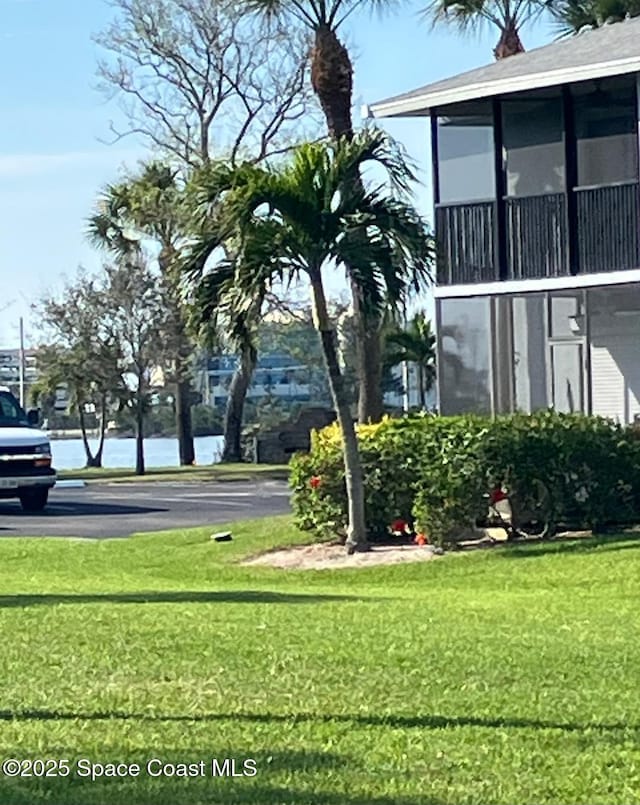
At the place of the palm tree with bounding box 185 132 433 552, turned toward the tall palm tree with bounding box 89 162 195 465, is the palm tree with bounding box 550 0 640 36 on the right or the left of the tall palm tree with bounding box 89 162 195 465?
right

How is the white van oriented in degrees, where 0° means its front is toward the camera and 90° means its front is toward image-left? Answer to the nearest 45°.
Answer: approximately 315°

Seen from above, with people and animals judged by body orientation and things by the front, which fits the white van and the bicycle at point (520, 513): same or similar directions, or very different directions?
very different directions

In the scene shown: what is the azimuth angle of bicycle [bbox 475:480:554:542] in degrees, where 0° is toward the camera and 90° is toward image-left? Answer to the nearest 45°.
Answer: approximately 90°

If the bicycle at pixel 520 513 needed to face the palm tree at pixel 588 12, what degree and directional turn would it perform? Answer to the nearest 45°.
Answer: approximately 90° to its right

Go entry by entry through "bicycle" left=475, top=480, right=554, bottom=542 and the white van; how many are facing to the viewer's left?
1

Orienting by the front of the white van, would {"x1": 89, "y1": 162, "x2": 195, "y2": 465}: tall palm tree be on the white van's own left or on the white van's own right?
on the white van's own left
